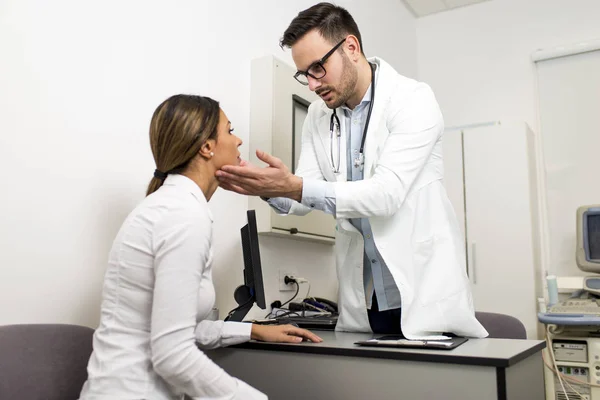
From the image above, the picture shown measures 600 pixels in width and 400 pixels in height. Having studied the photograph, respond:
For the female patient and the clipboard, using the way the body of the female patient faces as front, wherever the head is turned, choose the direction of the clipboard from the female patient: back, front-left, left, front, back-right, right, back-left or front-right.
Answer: front

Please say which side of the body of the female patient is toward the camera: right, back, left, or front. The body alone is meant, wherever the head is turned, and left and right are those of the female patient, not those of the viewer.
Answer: right

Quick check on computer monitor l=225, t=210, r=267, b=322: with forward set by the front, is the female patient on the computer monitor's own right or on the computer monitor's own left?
on the computer monitor's own right

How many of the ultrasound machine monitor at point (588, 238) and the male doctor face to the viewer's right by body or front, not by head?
0

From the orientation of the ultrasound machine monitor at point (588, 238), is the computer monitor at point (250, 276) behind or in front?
in front

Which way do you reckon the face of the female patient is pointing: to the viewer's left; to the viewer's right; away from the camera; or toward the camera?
to the viewer's right

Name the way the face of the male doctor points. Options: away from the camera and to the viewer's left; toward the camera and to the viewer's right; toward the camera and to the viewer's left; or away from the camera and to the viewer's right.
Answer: toward the camera and to the viewer's left

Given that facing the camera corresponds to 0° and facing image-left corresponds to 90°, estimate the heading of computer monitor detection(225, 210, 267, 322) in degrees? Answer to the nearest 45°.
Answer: approximately 270°

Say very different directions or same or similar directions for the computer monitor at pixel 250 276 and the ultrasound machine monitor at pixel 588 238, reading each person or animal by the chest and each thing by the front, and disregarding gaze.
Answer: very different directions

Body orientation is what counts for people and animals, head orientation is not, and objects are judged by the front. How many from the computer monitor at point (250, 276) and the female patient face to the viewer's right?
2

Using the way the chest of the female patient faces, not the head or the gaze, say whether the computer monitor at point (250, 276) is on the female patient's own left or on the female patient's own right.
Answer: on the female patient's own left

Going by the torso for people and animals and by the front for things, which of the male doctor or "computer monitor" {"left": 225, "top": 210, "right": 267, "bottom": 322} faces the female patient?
the male doctor

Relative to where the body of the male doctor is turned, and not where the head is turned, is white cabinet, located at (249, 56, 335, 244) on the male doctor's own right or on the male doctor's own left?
on the male doctor's own right
